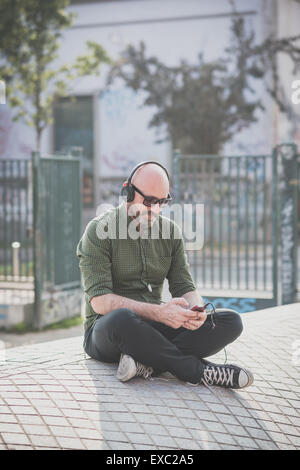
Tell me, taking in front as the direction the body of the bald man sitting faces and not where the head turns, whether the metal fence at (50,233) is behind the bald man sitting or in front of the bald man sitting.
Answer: behind

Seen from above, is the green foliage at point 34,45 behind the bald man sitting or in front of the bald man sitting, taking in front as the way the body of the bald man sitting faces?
behind

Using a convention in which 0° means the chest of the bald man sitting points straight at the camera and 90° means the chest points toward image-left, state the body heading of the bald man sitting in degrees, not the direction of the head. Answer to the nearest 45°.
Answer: approximately 315°
